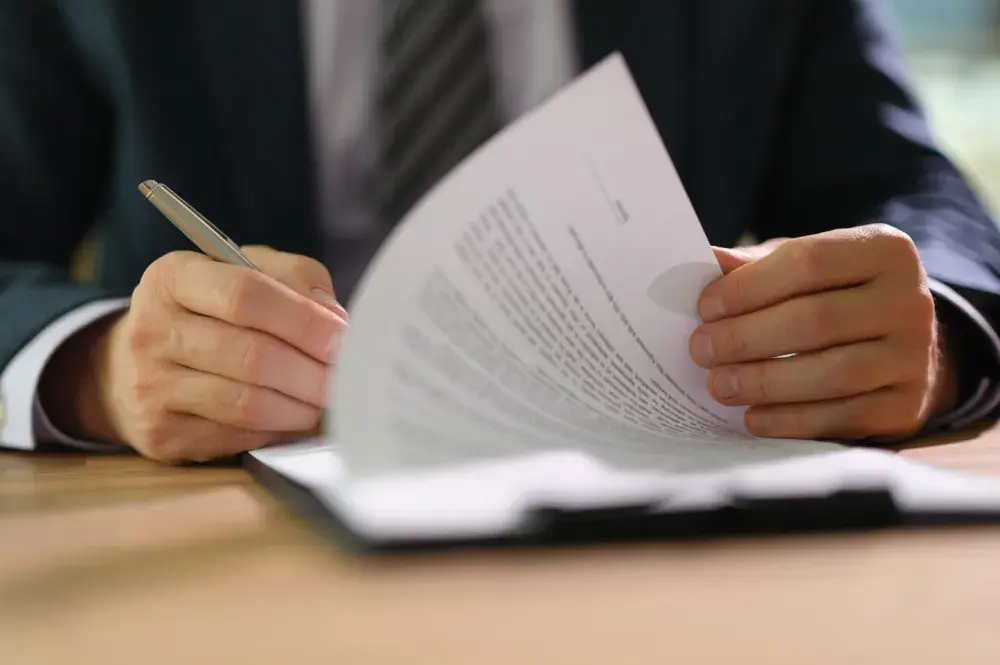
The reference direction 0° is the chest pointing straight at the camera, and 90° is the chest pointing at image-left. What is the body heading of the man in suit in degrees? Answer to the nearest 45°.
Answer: approximately 0°
